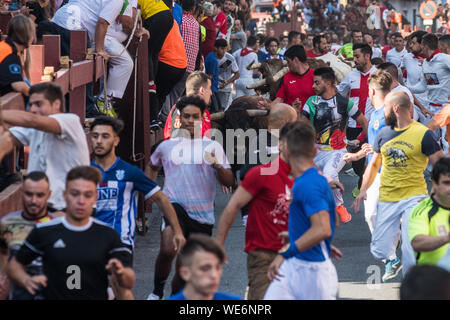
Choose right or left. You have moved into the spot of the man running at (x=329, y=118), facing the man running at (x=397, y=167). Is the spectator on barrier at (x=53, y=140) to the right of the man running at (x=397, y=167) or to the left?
right

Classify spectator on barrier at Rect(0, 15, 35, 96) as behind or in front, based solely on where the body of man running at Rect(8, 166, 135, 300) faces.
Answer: behind

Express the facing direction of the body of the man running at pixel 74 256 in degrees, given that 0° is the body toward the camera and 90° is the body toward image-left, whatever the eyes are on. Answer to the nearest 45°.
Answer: approximately 0°
